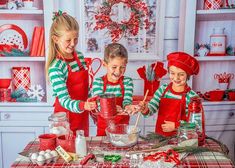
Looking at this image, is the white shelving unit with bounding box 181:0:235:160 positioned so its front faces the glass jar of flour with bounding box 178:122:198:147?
yes

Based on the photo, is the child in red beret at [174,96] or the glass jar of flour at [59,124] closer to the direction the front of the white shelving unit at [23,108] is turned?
the glass jar of flour

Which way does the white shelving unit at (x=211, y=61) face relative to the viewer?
toward the camera

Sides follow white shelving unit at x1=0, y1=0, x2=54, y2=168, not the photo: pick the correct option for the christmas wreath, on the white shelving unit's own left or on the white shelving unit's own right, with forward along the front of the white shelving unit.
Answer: on the white shelving unit's own left

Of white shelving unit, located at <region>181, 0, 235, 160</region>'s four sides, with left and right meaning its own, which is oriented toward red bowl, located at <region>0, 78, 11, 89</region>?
right

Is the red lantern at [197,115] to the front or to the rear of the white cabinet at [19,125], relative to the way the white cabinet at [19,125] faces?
to the front

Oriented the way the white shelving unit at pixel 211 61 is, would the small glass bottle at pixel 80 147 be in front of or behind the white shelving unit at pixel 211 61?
in front

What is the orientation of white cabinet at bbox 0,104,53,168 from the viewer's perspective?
toward the camera

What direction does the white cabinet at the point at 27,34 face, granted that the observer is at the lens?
facing the viewer

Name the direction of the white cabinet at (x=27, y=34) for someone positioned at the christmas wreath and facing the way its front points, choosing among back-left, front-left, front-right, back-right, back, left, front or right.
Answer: right

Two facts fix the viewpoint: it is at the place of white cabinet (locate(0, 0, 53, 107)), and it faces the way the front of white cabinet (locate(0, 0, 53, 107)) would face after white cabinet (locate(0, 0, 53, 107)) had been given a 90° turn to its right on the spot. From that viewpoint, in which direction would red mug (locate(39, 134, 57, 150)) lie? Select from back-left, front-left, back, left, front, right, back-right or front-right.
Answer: left

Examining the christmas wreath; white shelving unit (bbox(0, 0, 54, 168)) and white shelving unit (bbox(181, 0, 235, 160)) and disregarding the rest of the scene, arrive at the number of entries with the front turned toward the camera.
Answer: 3
